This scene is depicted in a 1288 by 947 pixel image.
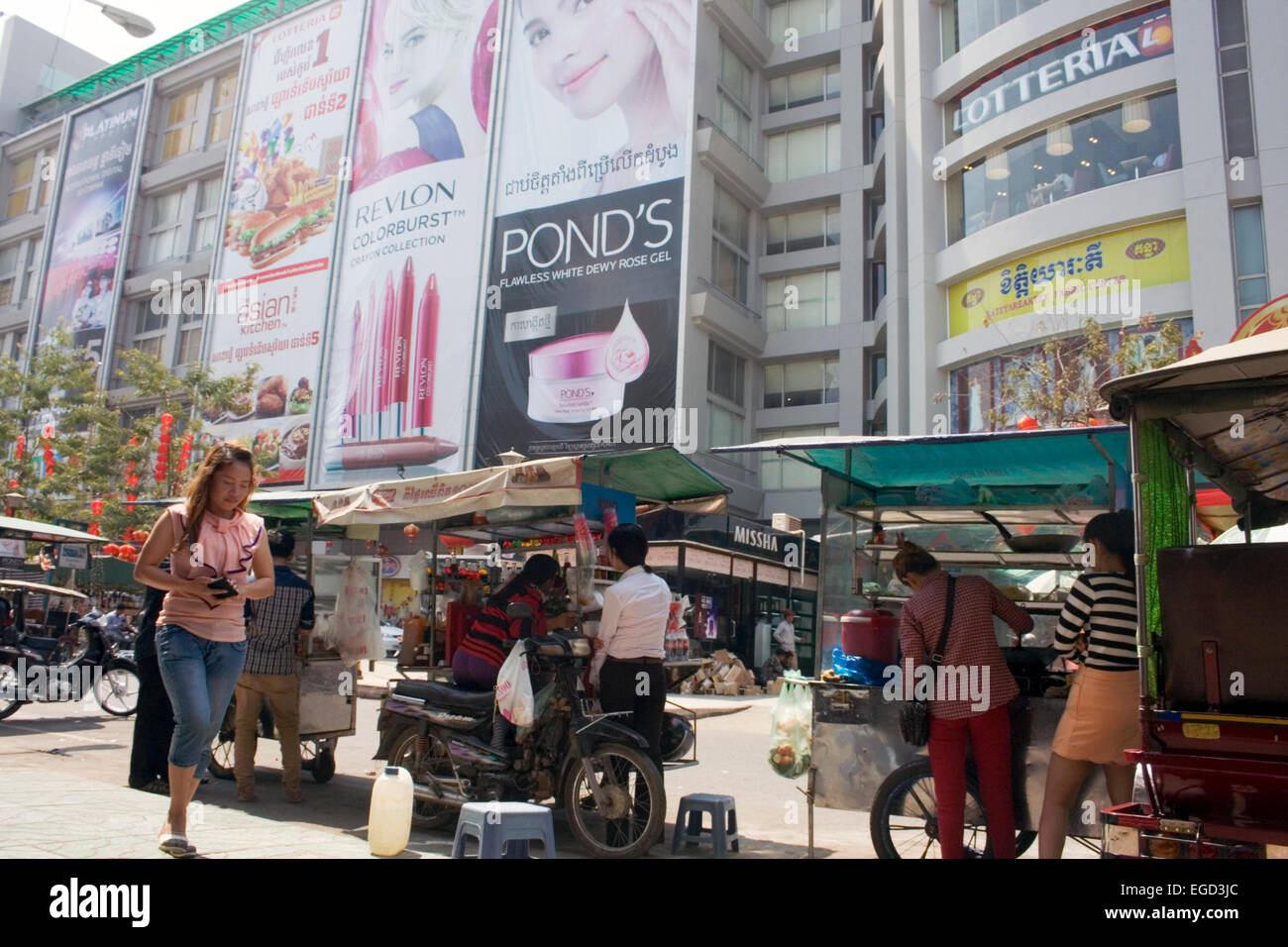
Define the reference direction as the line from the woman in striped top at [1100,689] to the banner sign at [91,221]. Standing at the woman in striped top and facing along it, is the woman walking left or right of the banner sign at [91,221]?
left

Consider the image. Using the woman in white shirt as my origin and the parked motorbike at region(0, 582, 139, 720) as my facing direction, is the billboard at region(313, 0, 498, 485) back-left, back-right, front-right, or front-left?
front-right

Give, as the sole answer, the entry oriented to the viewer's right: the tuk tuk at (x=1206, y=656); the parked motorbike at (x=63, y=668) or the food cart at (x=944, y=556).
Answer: the parked motorbike

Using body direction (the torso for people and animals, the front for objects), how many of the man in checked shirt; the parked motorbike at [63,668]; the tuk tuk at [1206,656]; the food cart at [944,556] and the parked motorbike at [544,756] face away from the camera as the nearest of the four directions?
2

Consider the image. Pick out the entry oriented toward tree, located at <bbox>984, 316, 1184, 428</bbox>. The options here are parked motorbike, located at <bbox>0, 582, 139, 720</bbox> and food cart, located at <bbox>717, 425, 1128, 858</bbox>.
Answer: the parked motorbike

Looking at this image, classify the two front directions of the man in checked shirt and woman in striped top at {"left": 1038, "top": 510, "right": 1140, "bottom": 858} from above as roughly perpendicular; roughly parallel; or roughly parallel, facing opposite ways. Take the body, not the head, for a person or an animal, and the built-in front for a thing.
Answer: roughly parallel

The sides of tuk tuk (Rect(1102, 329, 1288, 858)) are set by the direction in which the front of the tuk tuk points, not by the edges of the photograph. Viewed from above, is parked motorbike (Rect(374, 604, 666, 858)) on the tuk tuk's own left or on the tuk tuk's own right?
on the tuk tuk's own left

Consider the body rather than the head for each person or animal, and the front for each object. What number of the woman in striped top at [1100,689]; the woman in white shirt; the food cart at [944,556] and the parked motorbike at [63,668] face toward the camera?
1

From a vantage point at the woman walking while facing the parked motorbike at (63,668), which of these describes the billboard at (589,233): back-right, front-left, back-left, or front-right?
front-right

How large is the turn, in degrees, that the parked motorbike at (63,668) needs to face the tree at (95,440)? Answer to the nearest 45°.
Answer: approximately 90° to its left

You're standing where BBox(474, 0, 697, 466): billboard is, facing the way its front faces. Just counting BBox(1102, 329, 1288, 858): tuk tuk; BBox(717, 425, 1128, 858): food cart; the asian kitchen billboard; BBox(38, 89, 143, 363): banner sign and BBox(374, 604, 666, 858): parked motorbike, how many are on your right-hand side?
2

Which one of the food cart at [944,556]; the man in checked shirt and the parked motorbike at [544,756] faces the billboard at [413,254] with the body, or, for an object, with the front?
the man in checked shirt

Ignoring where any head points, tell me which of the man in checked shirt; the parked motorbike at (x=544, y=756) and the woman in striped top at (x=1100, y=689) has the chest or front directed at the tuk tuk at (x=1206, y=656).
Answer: the parked motorbike

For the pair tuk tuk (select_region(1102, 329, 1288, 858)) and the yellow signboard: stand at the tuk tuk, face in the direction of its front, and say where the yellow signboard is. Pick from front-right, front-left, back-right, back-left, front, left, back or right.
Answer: front

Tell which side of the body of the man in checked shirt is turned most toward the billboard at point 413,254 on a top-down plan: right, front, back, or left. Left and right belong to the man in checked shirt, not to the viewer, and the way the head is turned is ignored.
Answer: front

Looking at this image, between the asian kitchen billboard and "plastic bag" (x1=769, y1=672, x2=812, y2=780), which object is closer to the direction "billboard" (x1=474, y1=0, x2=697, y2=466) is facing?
the plastic bag

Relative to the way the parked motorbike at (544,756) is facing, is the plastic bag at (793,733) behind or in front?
in front

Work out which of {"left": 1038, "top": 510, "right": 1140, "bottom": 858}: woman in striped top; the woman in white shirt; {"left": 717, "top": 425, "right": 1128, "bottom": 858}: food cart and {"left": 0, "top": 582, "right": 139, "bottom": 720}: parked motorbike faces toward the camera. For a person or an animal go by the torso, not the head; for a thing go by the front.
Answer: the food cart

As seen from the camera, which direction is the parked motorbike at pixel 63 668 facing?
to the viewer's right

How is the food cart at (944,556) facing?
toward the camera

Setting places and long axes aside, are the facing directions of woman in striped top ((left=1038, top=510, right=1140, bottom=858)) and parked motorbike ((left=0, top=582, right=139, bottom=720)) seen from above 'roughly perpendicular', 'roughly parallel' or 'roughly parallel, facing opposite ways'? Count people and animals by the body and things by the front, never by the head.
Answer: roughly perpendicular
